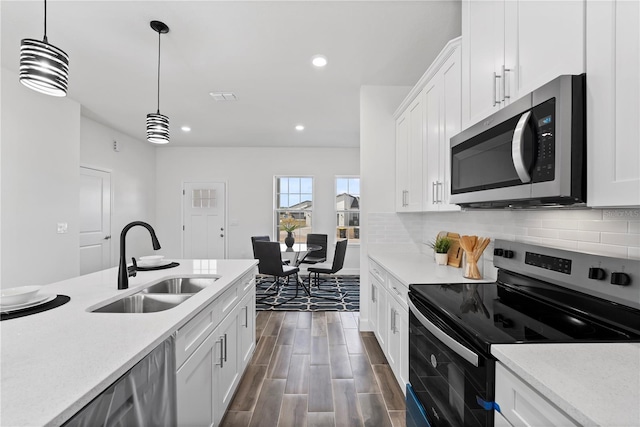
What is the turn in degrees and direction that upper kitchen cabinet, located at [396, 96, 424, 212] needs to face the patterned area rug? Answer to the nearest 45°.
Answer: approximately 45° to its right

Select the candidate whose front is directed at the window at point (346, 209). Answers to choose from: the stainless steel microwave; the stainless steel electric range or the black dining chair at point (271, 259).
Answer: the black dining chair

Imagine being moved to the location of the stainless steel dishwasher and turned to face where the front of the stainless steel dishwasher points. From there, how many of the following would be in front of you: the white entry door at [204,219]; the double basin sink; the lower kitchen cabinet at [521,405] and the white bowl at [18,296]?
1

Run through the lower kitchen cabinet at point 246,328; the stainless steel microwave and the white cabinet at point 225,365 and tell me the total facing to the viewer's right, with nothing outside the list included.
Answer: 2

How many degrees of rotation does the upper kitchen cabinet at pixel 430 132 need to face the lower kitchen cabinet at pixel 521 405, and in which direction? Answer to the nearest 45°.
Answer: approximately 90° to its left

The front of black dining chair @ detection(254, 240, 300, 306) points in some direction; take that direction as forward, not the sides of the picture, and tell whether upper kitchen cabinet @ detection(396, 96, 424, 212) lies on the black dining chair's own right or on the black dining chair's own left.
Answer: on the black dining chair's own right

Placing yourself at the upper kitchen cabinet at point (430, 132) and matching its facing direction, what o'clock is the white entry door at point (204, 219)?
The white entry door is roughly at 1 o'clock from the upper kitchen cabinet.

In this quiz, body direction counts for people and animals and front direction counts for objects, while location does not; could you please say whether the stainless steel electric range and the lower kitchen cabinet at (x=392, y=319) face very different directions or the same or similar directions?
same or similar directions

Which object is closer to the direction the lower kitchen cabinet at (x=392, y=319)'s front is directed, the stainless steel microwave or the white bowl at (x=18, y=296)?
the white bowl

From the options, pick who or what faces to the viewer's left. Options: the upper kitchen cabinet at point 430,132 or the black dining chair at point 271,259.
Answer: the upper kitchen cabinet

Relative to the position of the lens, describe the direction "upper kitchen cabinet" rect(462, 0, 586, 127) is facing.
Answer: facing the viewer and to the left of the viewer

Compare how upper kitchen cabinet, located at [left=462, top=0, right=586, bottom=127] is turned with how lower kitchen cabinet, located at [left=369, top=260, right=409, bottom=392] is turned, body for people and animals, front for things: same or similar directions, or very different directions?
same or similar directions

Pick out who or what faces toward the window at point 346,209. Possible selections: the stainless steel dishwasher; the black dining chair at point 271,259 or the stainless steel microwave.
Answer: the black dining chair

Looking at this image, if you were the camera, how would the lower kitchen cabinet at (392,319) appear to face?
facing to the left of the viewer

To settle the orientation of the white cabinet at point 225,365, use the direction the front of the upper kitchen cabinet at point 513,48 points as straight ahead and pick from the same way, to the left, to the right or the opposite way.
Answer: the opposite way

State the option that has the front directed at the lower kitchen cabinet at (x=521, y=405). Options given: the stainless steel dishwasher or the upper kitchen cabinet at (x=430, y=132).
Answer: the stainless steel dishwasher

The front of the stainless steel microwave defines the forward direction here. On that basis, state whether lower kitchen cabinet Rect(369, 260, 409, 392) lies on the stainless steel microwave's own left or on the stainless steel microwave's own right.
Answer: on the stainless steel microwave's own right

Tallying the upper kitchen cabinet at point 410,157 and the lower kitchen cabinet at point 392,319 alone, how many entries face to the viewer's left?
2

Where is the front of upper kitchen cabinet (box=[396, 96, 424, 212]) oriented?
to the viewer's left

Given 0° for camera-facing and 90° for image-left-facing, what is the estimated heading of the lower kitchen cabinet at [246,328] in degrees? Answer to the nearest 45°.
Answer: approximately 270°

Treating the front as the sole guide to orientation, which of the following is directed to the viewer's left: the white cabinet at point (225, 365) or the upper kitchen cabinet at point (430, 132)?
the upper kitchen cabinet
